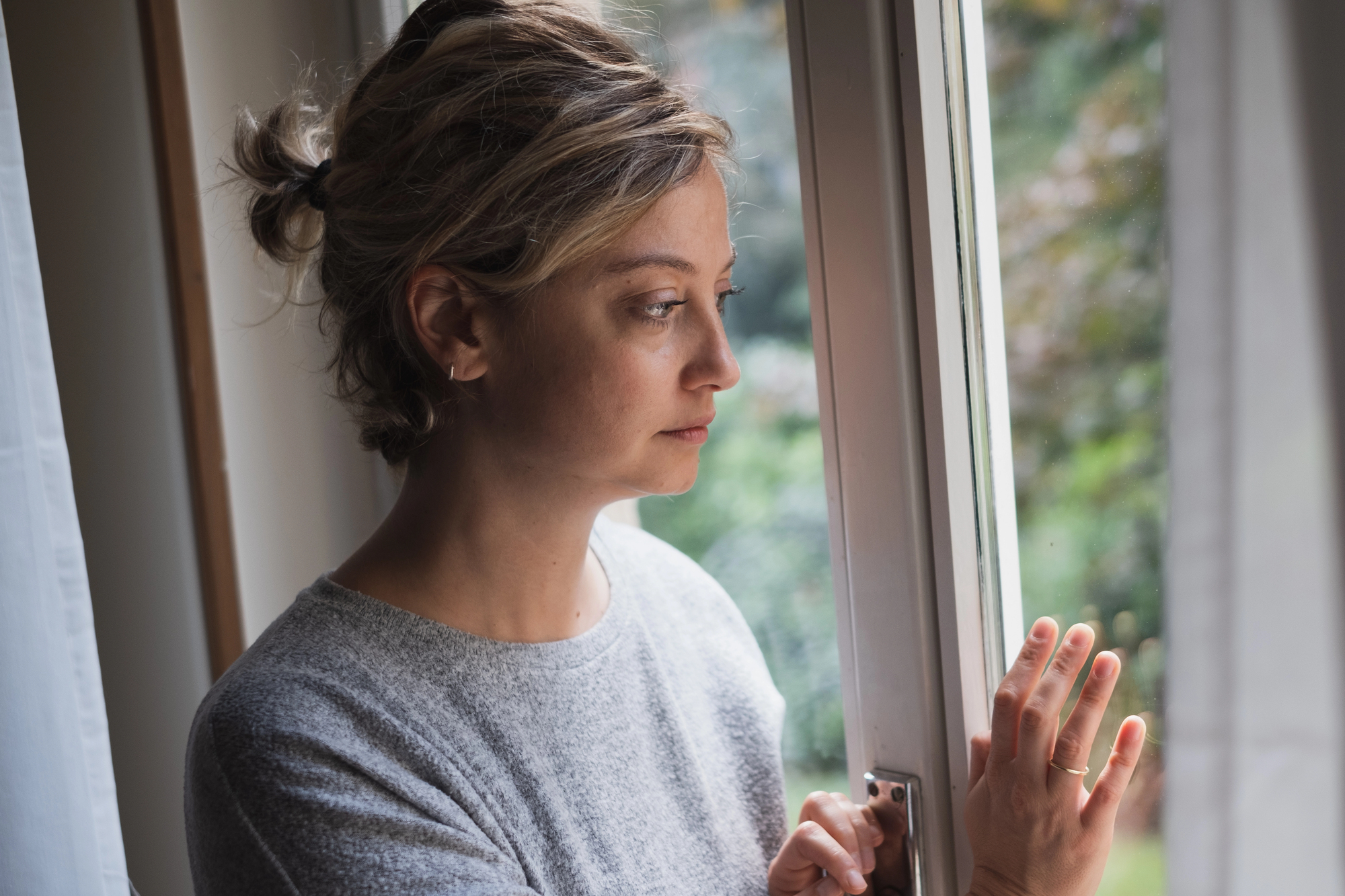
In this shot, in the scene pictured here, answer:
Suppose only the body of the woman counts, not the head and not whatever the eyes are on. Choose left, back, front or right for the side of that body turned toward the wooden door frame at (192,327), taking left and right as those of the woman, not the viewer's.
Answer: back

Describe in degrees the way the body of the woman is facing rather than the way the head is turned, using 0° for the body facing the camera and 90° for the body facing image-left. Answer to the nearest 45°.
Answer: approximately 315°

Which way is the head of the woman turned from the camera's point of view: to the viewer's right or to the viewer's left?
to the viewer's right
